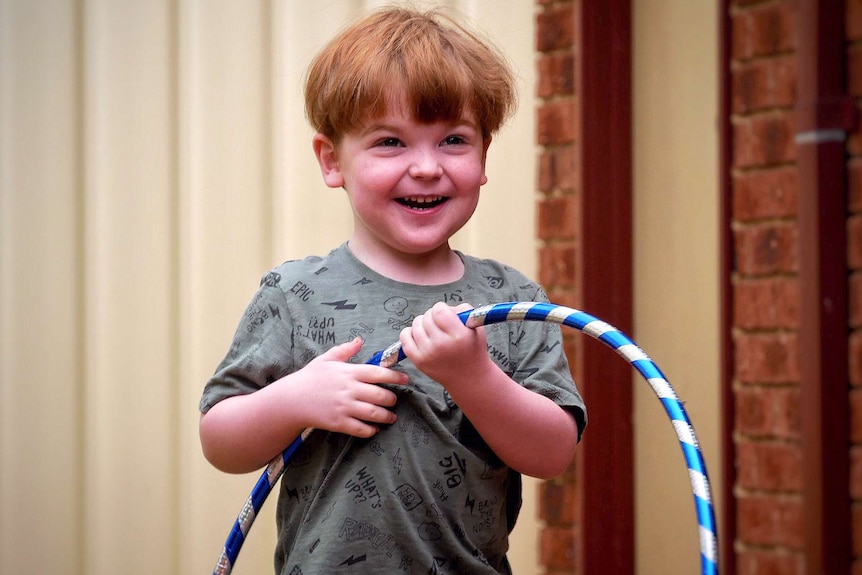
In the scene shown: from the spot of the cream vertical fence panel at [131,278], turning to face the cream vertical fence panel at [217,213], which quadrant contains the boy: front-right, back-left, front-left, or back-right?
front-right

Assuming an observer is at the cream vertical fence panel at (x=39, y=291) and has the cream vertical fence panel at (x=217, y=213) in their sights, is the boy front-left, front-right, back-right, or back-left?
front-right

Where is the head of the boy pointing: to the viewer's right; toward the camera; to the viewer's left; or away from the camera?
toward the camera

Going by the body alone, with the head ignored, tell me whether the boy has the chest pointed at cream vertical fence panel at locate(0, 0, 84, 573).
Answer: no

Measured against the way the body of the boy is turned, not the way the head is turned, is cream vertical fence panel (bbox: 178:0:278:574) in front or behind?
behind

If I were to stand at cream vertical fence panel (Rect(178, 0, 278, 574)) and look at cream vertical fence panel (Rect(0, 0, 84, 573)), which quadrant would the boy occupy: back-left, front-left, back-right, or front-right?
back-left

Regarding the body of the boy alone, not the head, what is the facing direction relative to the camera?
toward the camera

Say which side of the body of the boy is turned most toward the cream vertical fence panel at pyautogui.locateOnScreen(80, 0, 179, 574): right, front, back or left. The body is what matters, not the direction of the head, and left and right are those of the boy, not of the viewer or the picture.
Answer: back

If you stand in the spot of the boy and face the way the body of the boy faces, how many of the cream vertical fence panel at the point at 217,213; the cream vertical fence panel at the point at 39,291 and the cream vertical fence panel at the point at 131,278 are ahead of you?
0
